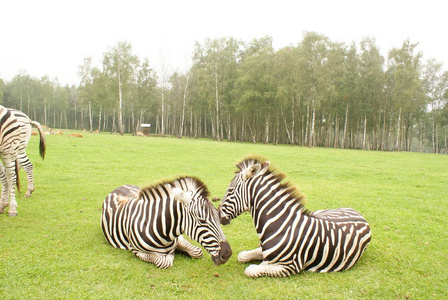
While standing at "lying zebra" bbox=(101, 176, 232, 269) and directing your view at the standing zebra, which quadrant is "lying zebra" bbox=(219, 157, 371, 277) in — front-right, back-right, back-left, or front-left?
back-right

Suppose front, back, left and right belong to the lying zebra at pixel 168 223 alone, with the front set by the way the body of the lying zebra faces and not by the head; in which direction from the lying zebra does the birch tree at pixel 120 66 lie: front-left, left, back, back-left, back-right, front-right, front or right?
back-left

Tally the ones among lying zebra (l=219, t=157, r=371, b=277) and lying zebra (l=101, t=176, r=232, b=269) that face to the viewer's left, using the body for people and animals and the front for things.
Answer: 1

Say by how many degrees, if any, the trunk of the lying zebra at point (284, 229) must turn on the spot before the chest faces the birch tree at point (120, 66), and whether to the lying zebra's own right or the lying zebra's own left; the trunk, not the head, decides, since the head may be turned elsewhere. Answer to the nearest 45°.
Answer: approximately 45° to the lying zebra's own right

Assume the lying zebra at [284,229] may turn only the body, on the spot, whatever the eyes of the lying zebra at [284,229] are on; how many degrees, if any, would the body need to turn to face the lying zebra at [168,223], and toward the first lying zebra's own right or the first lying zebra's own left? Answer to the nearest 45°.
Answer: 0° — it already faces it

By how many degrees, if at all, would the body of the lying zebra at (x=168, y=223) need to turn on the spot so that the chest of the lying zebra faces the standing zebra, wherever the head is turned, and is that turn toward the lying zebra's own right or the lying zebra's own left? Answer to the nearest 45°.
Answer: approximately 180°

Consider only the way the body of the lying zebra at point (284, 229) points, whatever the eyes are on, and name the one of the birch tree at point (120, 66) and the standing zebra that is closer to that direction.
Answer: the standing zebra

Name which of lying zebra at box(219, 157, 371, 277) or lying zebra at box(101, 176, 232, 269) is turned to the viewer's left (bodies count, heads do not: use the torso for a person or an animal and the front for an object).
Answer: lying zebra at box(219, 157, 371, 277)

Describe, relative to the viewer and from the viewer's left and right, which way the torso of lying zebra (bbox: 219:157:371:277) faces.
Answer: facing to the left of the viewer

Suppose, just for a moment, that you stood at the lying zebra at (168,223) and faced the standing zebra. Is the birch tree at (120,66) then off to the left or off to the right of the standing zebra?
right

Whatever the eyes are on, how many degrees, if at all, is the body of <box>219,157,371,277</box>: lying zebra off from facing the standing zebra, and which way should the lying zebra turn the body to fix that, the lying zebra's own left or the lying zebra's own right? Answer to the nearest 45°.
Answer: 0° — it already faces it

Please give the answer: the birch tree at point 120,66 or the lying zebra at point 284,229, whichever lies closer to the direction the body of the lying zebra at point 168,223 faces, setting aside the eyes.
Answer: the lying zebra

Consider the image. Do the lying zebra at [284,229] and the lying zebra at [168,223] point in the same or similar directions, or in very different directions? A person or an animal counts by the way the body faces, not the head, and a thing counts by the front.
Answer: very different directions
